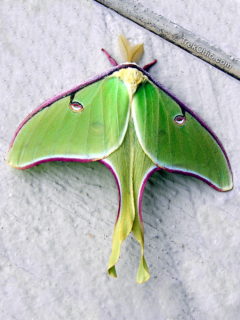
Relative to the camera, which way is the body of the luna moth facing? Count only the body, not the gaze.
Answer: away from the camera
